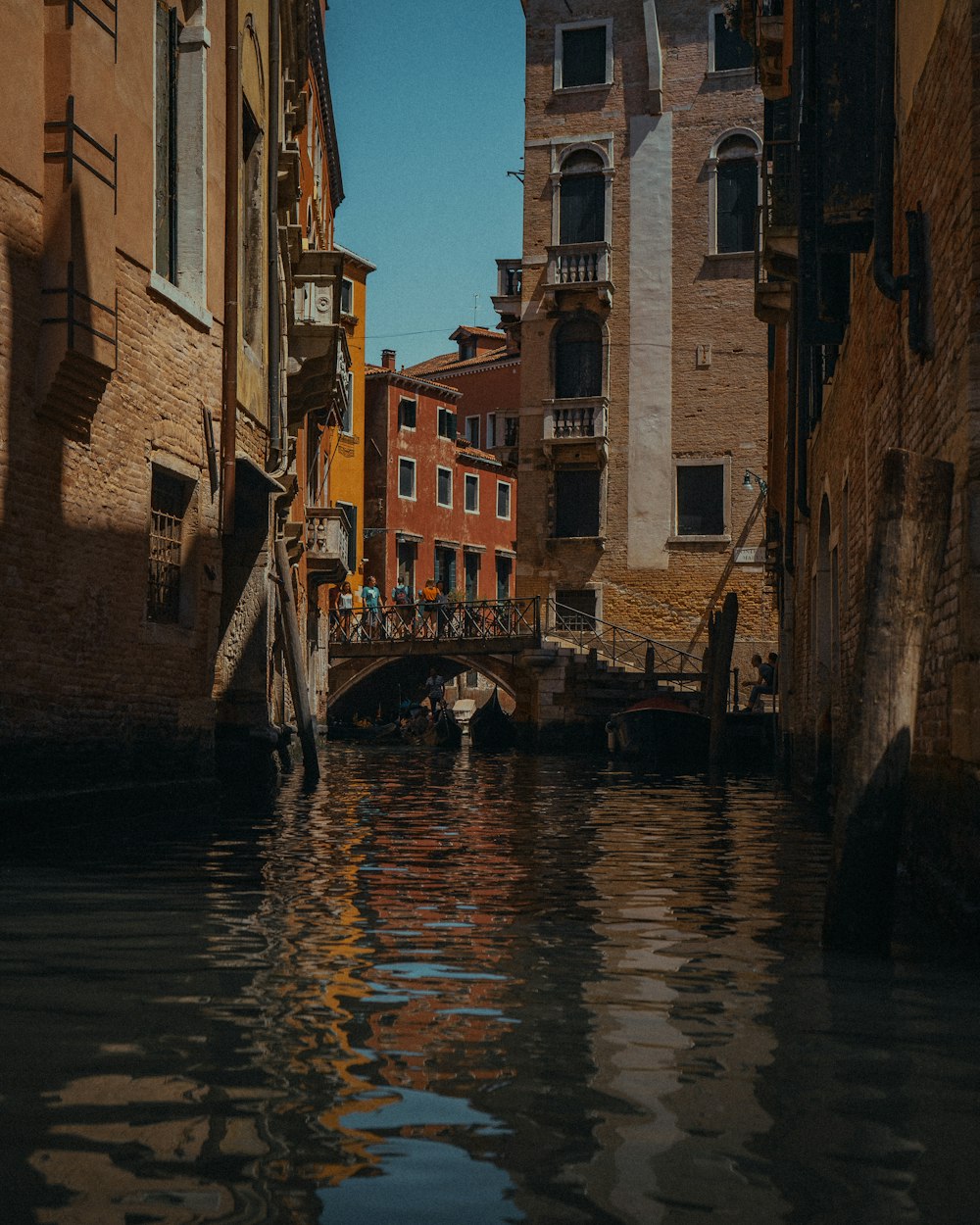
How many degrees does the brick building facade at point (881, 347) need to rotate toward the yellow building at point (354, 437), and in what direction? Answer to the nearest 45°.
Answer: approximately 90° to its right

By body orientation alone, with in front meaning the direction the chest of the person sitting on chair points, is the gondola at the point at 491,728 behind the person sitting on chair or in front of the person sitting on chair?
in front

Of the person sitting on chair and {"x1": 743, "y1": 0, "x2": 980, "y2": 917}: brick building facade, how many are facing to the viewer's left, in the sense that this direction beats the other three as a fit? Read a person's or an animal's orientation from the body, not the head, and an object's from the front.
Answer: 2

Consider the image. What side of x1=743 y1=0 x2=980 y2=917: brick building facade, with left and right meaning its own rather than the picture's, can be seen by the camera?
left

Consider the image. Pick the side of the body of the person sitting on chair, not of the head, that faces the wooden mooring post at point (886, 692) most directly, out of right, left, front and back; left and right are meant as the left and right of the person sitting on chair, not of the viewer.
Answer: left

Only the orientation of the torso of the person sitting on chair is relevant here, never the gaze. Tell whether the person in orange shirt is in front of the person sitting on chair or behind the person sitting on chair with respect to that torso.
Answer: in front

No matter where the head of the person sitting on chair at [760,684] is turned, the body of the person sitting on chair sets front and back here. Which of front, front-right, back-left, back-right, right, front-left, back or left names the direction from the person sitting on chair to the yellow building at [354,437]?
front-right

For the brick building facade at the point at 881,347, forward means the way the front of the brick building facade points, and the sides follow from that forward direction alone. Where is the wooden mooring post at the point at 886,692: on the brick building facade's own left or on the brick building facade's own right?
on the brick building facade's own left

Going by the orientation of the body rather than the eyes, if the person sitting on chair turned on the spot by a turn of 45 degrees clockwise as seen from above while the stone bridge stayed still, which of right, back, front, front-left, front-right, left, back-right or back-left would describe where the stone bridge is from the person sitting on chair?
front

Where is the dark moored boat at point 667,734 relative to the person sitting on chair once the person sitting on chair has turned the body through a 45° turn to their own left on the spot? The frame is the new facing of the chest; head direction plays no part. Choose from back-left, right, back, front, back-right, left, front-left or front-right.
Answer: front

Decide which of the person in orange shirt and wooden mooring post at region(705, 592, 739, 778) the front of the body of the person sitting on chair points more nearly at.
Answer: the person in orange shirt

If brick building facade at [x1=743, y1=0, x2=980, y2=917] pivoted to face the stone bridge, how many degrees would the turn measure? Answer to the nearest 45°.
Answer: approximately 90° to its right

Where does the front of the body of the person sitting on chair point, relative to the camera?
to the viewer's left

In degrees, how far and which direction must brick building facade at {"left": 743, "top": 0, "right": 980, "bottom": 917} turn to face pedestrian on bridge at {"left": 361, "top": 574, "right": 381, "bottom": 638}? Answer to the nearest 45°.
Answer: approximately 90° to its right
